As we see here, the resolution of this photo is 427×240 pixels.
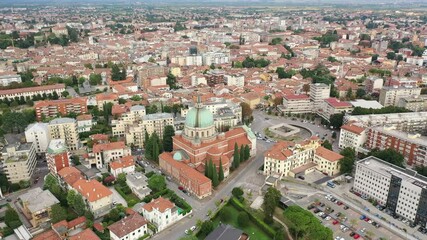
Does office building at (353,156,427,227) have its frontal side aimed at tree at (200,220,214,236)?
yes

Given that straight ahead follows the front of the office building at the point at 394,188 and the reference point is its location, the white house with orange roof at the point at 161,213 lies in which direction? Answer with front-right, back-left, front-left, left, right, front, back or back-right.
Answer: front

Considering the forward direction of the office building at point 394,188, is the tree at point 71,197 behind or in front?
in front

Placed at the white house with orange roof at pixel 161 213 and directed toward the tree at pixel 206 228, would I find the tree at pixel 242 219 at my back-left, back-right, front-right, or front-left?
front-left

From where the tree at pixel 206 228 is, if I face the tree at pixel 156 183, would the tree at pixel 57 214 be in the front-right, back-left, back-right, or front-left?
front-left

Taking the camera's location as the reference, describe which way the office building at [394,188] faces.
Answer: facing the viewer and to the left of the viewer

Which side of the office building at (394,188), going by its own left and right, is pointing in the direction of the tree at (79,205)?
front

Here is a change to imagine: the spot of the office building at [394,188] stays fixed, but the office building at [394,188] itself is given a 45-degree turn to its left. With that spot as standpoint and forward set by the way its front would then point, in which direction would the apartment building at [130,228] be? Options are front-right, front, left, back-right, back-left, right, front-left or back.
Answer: front-right

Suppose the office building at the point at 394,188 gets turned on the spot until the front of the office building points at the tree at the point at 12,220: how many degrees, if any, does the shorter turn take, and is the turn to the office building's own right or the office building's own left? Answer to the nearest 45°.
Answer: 0° — it already faces it

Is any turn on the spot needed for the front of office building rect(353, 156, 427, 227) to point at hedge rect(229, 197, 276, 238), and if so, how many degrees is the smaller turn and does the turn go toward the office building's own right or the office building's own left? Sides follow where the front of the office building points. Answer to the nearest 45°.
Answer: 0° — it already faces it

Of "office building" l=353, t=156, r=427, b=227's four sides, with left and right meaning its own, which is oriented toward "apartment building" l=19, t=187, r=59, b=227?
front

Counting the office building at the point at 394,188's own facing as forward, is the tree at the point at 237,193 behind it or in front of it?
in front

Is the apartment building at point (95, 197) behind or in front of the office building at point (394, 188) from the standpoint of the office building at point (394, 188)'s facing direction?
in front

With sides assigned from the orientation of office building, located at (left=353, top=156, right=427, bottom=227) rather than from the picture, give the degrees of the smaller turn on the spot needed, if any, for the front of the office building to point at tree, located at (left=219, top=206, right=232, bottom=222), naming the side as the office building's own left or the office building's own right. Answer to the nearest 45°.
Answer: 0° — it already faces it
